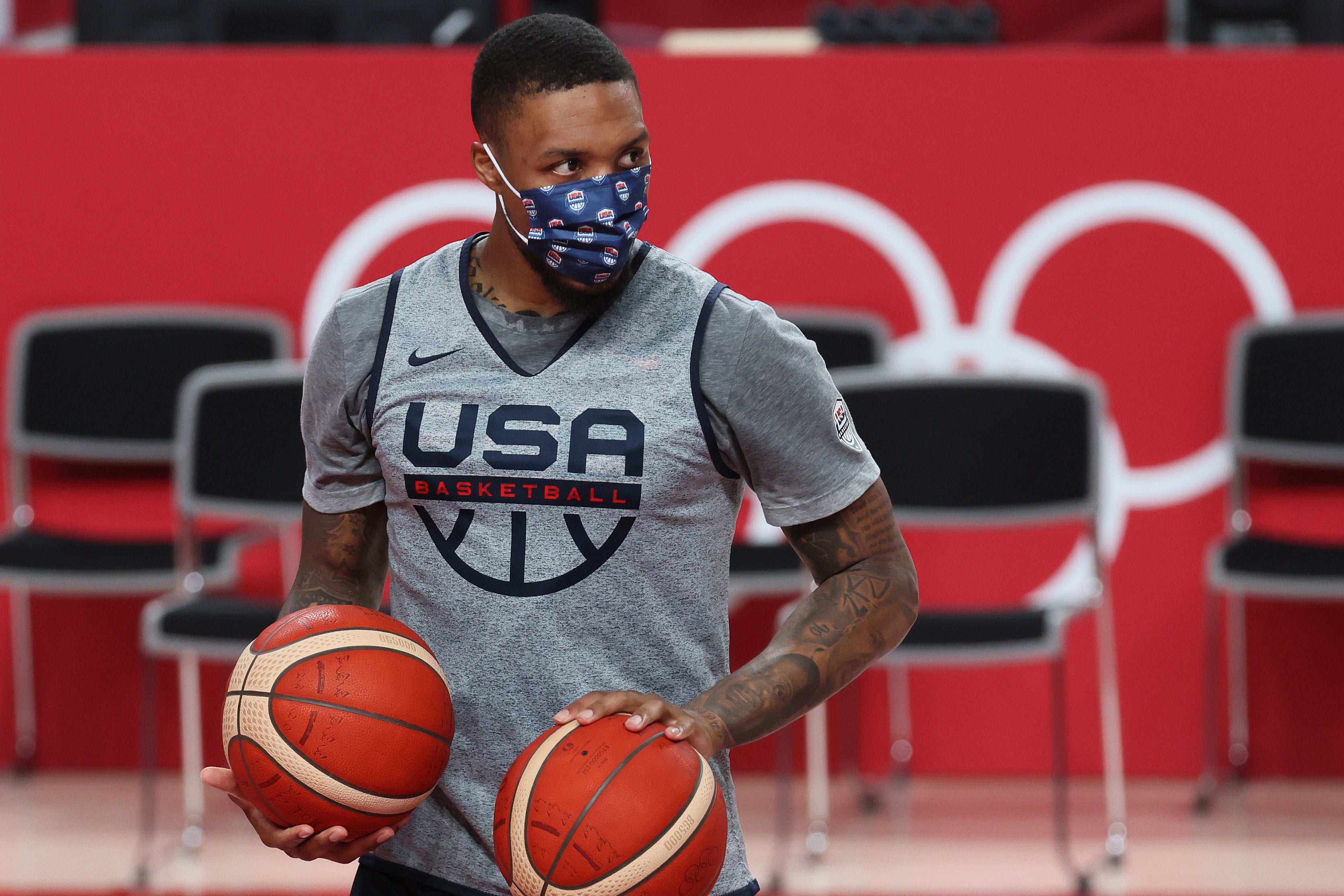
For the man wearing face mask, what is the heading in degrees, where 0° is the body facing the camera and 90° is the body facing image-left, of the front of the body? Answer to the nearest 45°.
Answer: approximately 0°

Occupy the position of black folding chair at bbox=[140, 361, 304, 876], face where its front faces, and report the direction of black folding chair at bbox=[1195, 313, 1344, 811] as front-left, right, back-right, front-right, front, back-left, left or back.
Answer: back-left

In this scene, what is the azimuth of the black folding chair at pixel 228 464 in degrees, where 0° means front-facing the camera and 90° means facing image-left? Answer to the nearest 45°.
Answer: approximately 45°

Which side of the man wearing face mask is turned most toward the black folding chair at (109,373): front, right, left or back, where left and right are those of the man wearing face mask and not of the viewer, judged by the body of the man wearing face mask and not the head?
back

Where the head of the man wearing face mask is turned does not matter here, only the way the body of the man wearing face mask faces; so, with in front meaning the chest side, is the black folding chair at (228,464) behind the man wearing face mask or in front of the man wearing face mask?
behind

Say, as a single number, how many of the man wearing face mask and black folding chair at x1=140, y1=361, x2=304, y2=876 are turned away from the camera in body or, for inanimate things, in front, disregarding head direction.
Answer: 0
